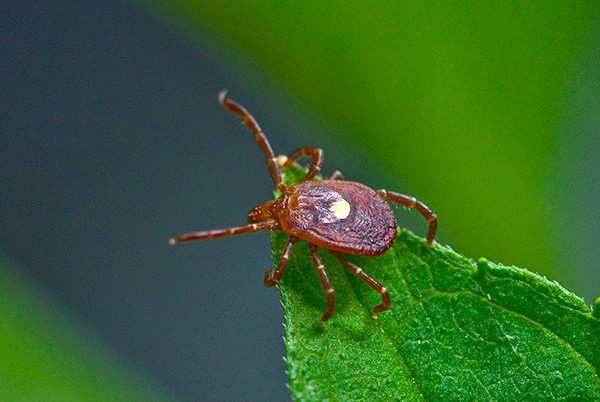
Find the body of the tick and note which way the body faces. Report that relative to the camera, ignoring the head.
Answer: to the viewer's left
